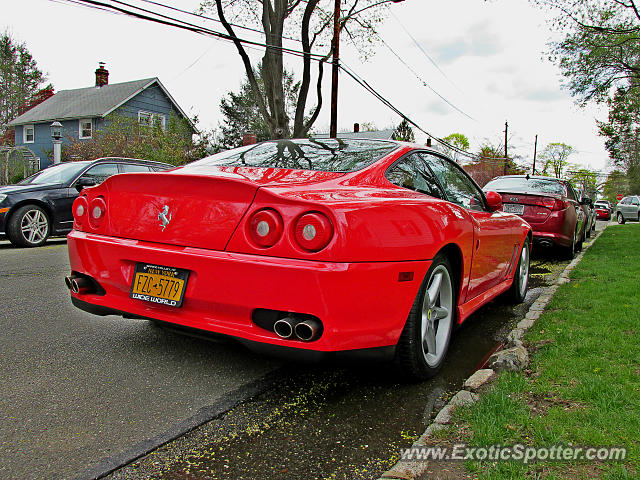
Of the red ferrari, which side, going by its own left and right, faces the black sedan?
left

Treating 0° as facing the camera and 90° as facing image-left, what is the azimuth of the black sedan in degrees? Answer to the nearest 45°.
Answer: approximately 45°

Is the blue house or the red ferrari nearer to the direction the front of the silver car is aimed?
the blue house

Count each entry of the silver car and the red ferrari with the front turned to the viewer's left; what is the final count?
1

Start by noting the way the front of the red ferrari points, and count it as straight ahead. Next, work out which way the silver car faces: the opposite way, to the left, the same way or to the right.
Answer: to the left

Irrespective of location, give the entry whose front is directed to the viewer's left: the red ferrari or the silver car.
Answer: the silver car

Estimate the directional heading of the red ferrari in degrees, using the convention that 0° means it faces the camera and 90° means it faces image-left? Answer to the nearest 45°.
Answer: approximately 225°

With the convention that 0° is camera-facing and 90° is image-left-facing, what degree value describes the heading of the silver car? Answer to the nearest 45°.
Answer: approximately 90°
